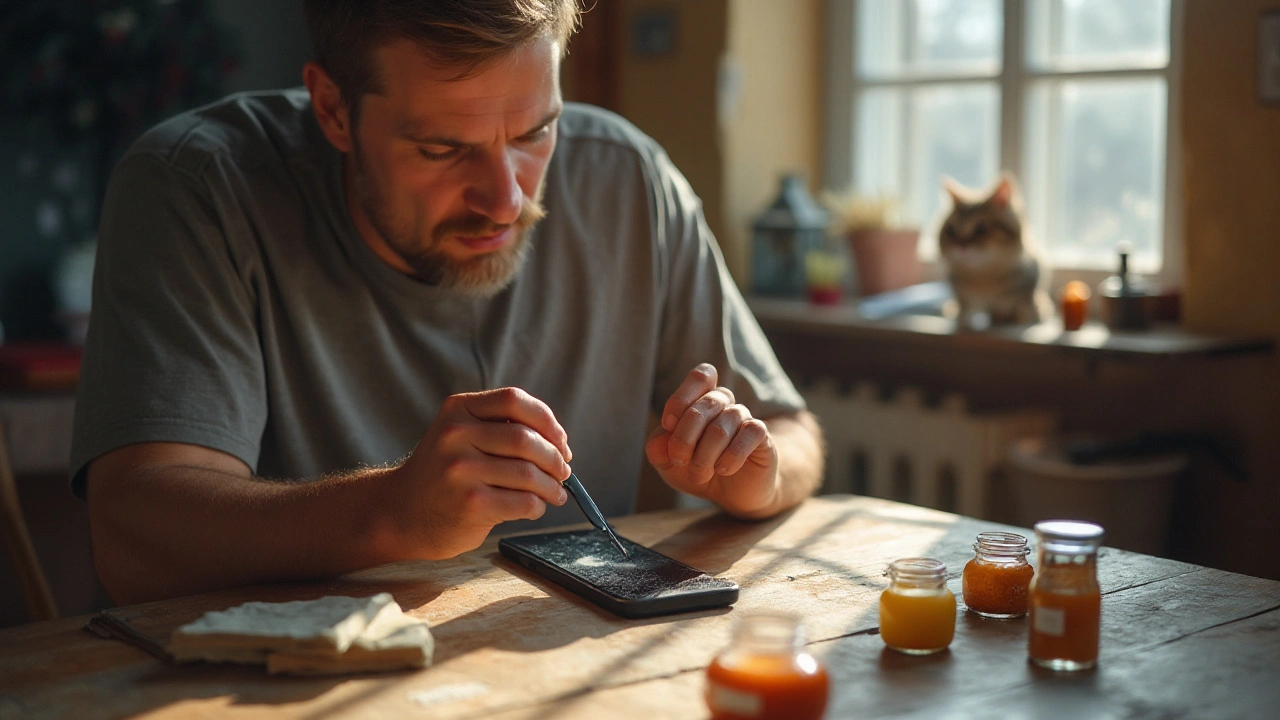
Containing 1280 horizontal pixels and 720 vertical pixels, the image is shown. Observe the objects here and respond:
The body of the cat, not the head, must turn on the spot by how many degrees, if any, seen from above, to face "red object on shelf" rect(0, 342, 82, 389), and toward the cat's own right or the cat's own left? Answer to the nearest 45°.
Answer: approximately 45° to the cat's own right

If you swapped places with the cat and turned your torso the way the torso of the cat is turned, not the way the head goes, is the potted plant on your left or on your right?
on your right

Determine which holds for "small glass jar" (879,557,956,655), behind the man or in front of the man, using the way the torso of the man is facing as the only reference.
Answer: in front

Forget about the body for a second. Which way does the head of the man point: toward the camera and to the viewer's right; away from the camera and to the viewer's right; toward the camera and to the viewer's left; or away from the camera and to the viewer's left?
toward the camera and to the viewer's right

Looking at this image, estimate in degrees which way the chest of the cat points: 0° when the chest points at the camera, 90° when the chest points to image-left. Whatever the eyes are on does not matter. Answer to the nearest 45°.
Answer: approximately 45°

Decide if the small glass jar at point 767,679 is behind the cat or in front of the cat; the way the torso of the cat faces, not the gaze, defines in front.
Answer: in front

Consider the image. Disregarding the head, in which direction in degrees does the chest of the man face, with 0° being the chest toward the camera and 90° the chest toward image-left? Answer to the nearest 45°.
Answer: approximately 315°

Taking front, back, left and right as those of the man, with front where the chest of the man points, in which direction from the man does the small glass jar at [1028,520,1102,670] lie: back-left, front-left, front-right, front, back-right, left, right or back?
front

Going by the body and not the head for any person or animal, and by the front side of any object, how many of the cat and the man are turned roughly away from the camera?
0

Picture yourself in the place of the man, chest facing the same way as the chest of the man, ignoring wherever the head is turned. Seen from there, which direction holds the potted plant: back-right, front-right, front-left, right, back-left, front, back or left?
left

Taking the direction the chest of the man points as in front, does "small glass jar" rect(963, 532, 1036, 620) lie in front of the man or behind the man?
in front
